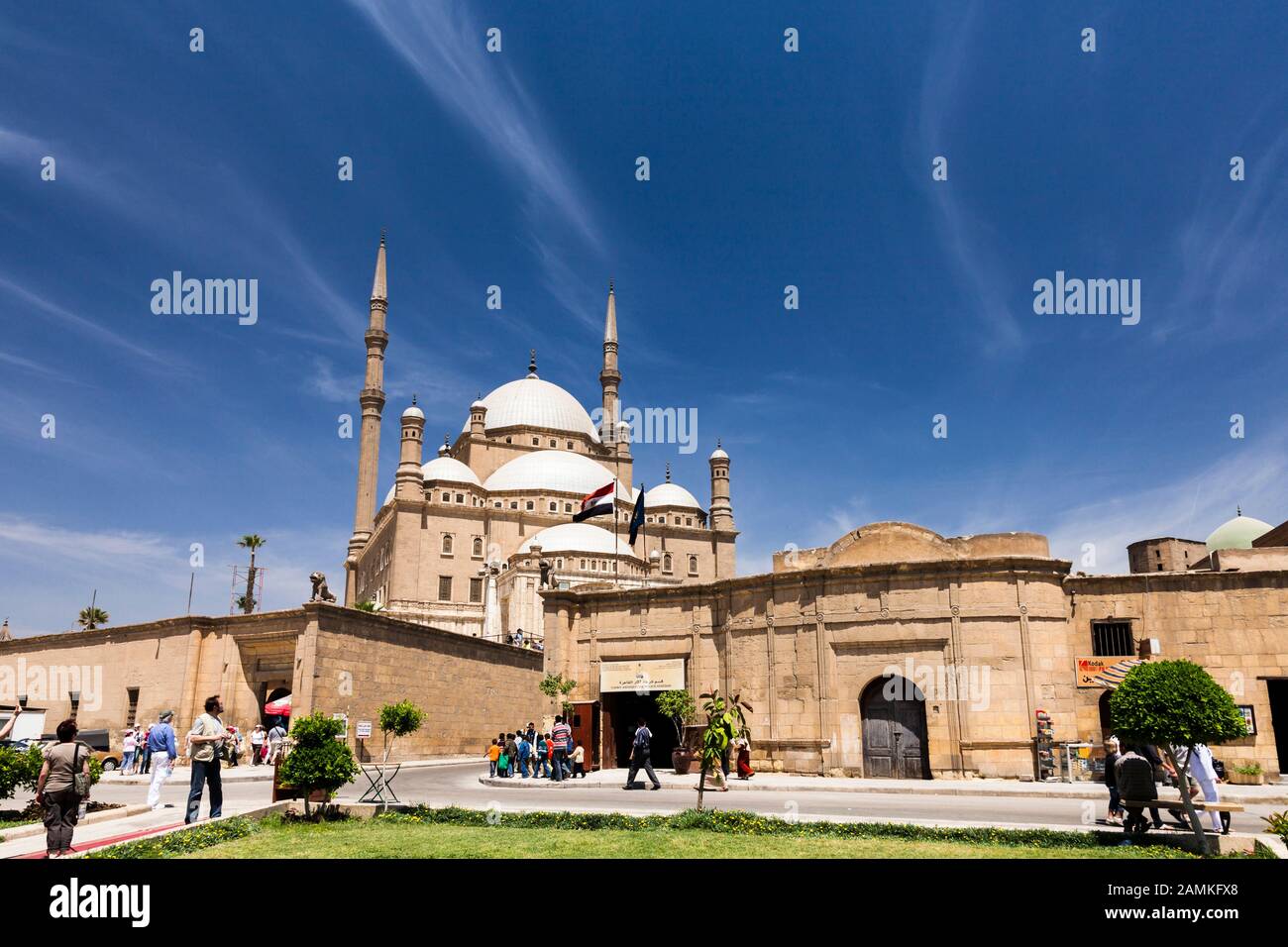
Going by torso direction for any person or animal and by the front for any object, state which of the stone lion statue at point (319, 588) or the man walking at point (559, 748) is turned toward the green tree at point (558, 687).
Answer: the man walking

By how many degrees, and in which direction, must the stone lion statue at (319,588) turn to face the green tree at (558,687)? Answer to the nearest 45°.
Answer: approximately 135° to its left

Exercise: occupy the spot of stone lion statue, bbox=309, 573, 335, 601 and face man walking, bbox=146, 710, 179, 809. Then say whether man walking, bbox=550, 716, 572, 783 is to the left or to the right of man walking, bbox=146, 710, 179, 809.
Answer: left

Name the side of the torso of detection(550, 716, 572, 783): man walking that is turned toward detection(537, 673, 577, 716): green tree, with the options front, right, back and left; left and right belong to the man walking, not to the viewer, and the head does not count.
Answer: front

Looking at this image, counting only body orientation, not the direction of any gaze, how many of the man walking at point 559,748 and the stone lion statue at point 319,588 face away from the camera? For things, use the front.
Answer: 1

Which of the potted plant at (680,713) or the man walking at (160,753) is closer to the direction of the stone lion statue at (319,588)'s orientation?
the man walking

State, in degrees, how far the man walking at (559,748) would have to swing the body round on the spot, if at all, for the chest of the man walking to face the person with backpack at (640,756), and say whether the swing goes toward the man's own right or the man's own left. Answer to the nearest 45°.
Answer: approximately 135° to the man's own right

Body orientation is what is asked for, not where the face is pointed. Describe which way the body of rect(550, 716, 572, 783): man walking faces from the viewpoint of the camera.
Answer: away from the camera

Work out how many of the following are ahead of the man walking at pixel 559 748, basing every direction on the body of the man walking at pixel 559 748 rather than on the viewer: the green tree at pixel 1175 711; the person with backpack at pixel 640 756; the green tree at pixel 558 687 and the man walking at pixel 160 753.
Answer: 1

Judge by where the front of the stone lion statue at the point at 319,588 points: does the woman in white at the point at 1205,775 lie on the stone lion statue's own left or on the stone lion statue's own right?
on the stone lion statue's own left

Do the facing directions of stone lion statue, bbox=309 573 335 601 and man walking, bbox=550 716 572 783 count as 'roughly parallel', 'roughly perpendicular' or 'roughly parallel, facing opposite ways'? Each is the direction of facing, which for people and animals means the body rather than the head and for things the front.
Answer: roughly perpendicular

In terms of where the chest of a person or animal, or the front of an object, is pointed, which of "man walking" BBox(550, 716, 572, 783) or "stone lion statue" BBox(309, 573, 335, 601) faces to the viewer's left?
the stone lion statue

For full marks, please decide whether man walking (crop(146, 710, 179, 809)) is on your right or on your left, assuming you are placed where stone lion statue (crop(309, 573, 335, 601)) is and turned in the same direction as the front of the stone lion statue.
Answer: on your left

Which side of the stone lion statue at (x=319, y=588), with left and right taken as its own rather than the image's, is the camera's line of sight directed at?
left
